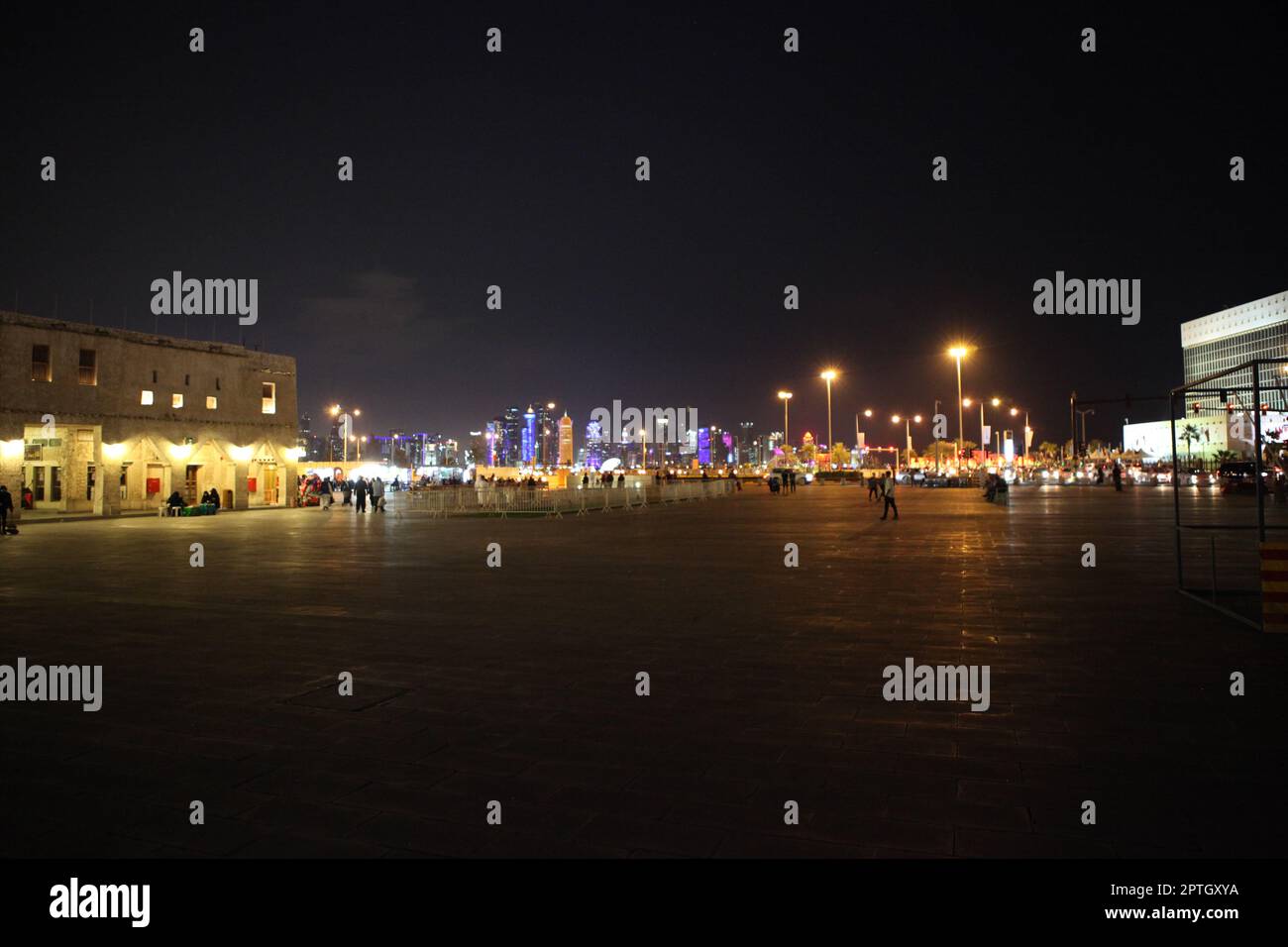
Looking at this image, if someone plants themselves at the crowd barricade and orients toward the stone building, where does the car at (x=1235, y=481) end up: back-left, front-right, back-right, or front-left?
back-right

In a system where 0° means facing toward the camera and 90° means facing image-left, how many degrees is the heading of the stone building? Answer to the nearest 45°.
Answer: approximately 315°

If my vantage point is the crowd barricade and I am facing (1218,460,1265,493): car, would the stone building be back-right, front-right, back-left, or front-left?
back-left
